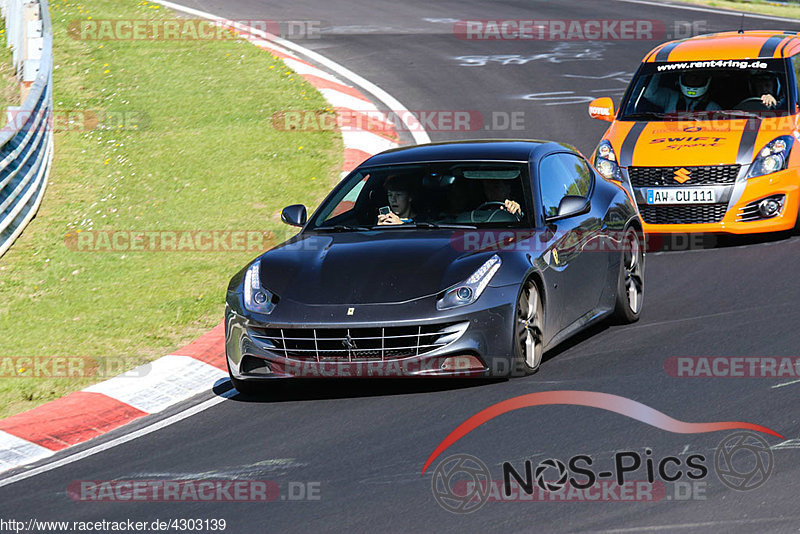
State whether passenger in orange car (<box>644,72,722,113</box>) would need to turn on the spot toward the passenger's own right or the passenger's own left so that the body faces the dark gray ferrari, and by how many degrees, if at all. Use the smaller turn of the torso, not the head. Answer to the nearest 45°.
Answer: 0° — they already face it

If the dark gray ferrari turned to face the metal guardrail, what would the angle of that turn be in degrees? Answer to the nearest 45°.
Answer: approximately 90° to its right

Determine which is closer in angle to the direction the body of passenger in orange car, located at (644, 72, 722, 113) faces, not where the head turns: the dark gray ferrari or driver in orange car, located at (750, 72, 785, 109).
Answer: the dark gray ferrari

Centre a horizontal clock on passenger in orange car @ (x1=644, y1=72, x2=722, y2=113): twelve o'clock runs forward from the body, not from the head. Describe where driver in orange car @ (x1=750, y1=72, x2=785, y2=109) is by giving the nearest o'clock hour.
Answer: driver in orange car @ (x1=750, y1=72, x2=785, y2=109) is roughly at 9 o'clock from passenger in orange car @ (x1=644, y1=72, x2=722, y2=113).

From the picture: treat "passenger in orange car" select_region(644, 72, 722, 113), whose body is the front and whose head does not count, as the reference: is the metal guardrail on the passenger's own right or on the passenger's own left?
on the passenger's own right

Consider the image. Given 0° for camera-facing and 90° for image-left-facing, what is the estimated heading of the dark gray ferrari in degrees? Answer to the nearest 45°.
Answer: approximately 45°

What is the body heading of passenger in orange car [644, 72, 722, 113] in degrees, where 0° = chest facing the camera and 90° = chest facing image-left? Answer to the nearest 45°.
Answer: approximately 0°

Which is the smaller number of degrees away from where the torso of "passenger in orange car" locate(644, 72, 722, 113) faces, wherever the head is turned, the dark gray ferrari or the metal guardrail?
the dark gray ferrari

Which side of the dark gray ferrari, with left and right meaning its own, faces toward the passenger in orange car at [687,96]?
back

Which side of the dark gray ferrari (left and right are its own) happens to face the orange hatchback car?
back

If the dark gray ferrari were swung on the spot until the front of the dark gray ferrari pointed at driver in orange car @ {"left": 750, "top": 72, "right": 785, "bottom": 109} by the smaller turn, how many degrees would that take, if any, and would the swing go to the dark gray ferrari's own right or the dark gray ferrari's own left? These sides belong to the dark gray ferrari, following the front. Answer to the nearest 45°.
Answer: approximately 180°
